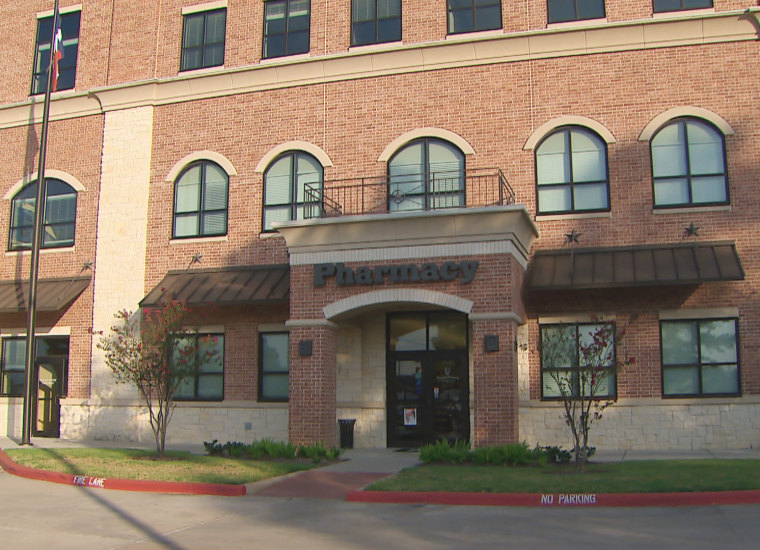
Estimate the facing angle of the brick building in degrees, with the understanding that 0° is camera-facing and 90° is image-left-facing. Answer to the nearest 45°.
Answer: approximately 0°

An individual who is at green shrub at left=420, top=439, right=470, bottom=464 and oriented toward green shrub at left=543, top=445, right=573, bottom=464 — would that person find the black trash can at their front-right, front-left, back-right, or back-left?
back-left

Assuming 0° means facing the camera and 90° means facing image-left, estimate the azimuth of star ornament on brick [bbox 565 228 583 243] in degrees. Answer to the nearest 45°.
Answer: approximately 0°

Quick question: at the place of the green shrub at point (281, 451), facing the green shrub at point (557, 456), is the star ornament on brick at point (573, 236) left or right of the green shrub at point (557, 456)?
left
